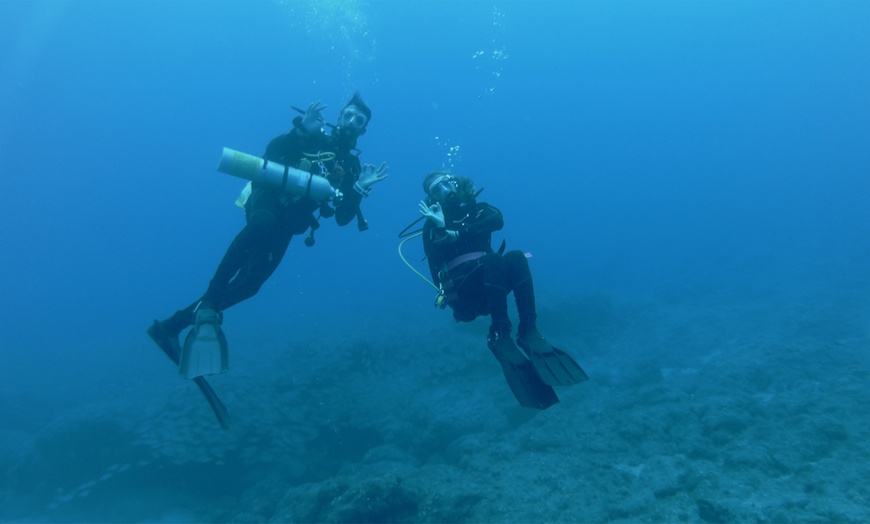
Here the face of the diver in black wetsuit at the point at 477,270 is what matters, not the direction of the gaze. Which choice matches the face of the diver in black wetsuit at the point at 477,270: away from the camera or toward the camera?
toward the camera

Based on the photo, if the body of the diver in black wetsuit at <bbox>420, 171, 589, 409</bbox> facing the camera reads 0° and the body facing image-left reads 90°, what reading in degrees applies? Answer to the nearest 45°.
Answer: approximately 315°

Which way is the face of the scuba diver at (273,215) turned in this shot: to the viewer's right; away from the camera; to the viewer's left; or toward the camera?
toward the camera

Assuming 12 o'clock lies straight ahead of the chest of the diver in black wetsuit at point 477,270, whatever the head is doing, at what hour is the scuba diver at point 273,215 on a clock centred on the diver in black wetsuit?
The scuba diver is roughly at 4 o'clock from the diver in black wetsuit.
